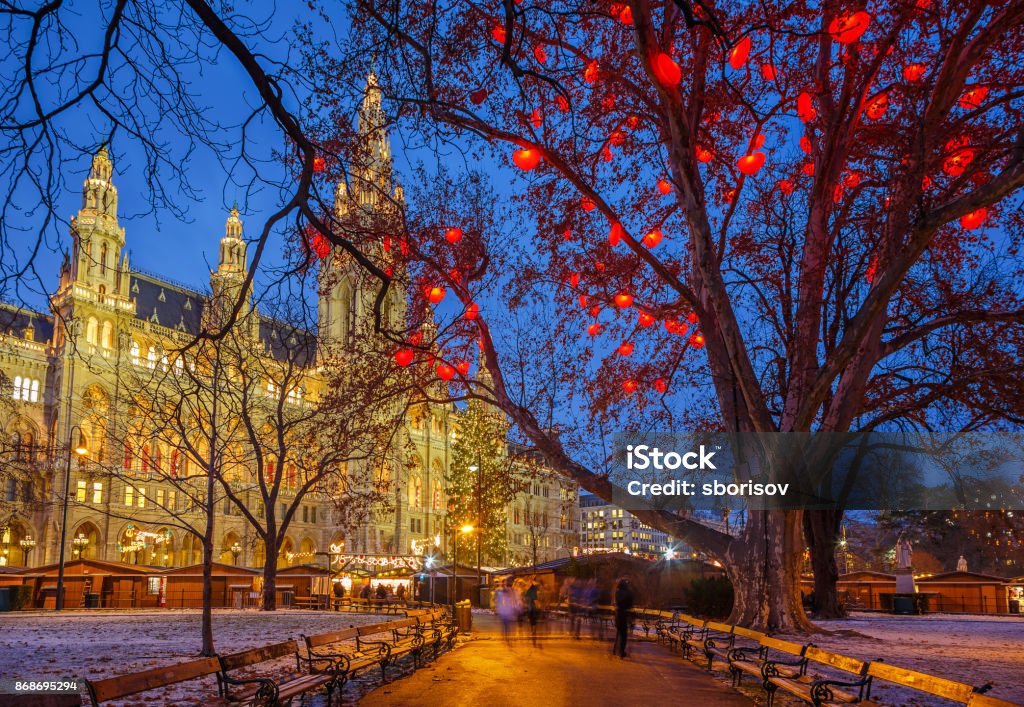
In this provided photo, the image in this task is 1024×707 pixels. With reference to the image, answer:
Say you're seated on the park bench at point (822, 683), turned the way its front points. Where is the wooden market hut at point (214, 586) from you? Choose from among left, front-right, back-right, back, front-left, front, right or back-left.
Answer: right

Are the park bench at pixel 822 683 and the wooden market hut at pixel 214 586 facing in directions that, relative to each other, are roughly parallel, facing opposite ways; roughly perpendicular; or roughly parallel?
roughly perpendicular

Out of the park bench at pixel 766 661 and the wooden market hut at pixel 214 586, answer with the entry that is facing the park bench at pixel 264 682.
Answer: the park bench at pixel 766 661

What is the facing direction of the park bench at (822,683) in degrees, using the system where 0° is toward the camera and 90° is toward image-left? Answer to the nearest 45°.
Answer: approximately 45°
